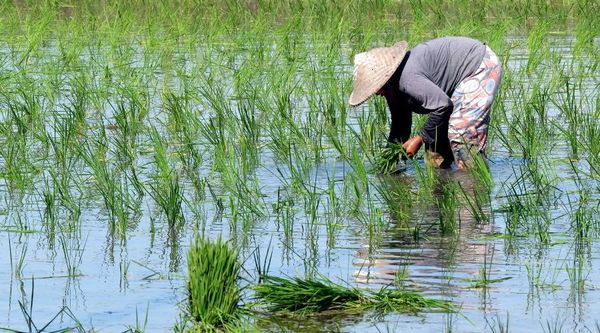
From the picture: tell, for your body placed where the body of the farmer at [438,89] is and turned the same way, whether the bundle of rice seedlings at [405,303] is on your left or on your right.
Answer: on your left

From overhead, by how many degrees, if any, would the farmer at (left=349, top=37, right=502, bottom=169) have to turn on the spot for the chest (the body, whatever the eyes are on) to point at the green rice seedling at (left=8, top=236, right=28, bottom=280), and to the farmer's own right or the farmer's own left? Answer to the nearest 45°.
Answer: approximately 45° to the farmer's own left

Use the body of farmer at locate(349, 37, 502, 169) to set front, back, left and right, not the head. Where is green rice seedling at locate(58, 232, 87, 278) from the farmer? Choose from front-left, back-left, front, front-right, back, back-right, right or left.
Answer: front-left

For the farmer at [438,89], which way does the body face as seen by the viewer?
to the viewer's left

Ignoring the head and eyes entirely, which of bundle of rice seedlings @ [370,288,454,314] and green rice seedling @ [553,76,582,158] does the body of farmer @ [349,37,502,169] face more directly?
the bundle of rice seedlings
